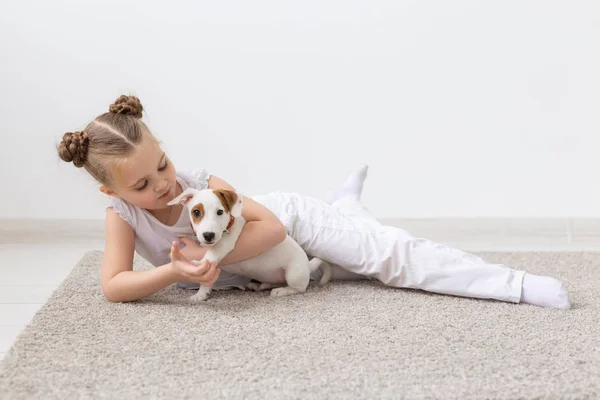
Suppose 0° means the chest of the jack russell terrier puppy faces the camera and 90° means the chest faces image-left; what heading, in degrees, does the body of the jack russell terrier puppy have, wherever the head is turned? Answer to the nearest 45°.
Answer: approximately 45°
